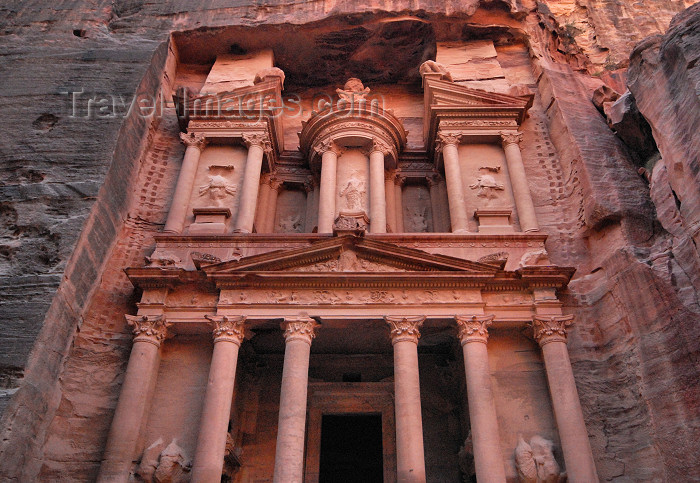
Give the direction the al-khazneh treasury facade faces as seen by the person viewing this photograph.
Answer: facing the viewer
